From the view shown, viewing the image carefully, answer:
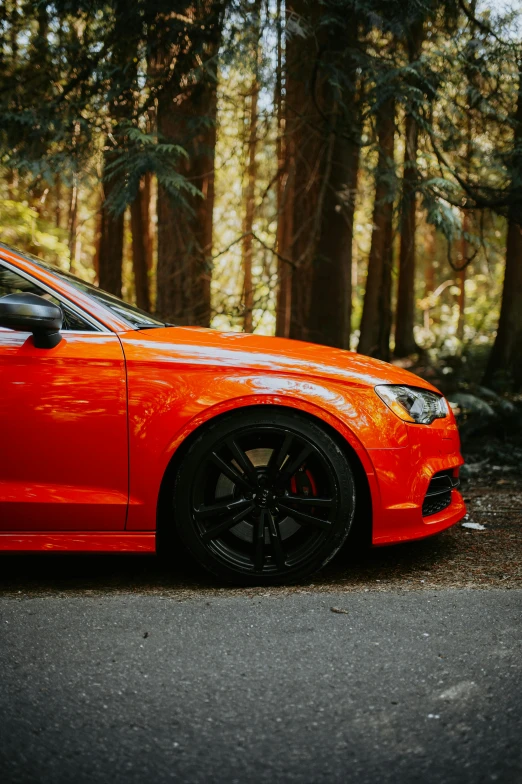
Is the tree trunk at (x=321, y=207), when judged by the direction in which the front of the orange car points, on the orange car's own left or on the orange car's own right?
on the orange car's own left

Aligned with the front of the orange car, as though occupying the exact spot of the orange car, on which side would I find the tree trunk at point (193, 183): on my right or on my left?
on my left

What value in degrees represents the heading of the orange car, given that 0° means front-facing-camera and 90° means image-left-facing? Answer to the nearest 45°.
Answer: approximately 270°

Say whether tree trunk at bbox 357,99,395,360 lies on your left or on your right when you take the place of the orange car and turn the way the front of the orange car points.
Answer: on your left

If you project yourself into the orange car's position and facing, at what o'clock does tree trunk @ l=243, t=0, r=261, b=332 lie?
The tree trunk is roughly at 9 o'clock from the orange car.

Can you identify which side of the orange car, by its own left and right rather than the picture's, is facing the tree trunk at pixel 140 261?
left
